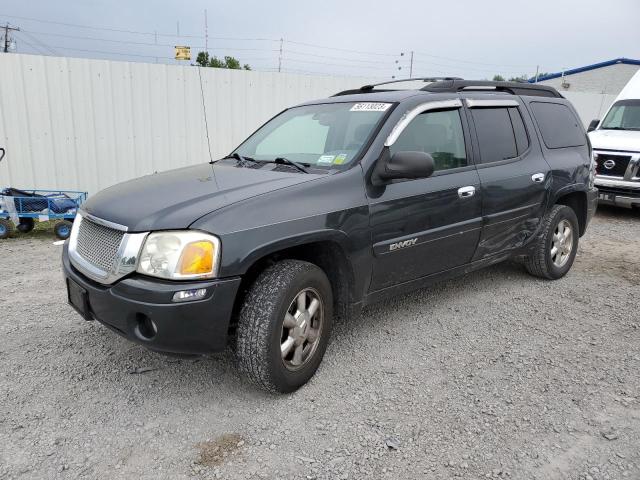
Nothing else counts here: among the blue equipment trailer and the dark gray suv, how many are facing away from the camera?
0

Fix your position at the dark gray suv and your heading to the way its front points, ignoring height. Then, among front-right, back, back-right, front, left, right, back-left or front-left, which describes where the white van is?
back

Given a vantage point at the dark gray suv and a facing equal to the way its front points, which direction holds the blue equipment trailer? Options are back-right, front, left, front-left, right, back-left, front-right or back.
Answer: right

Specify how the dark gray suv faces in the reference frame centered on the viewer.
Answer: facing the viewer and to the left of the viewer
